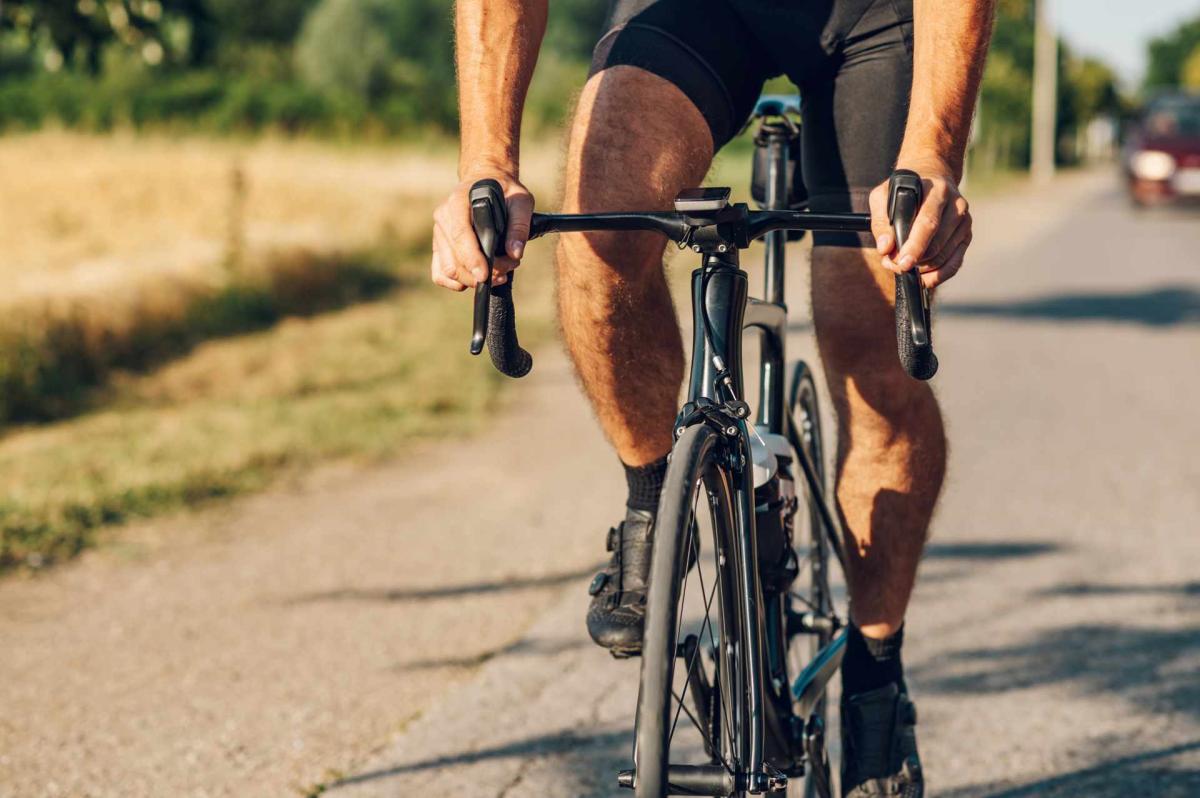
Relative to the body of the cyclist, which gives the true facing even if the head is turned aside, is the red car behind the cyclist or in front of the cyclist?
behind

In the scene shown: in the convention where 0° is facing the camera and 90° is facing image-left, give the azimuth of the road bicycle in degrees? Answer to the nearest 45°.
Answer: approximately 0°

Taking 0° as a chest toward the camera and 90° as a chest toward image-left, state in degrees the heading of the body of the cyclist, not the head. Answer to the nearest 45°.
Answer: approximately 0°

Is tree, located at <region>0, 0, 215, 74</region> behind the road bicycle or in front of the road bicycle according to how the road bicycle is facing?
behind

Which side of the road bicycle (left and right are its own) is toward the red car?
back

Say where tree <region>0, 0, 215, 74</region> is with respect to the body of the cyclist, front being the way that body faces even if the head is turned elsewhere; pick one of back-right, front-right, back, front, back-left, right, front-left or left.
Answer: back-right
